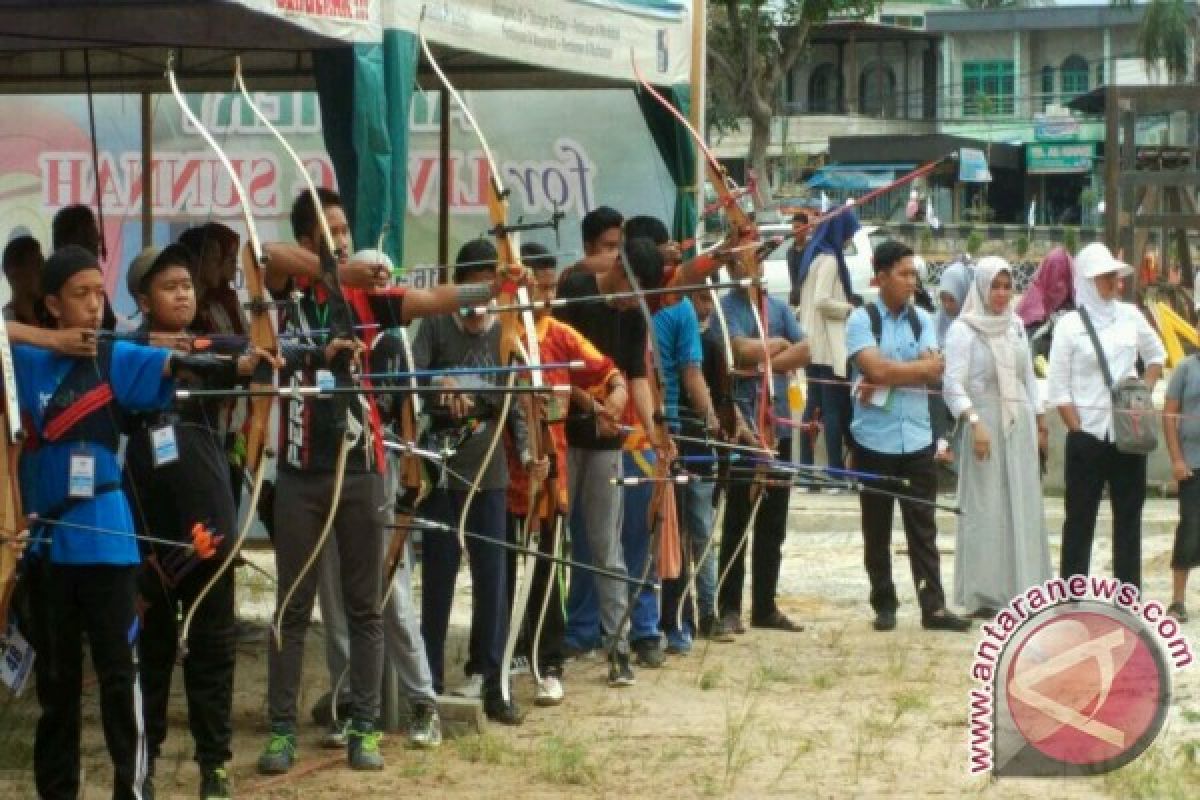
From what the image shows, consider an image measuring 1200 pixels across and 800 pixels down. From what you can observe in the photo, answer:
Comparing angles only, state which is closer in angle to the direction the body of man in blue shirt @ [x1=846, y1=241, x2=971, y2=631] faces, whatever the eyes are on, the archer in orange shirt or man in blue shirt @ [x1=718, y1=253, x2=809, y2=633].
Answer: the archer in orange shirt

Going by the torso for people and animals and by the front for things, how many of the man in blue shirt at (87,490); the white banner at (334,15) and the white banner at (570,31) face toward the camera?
3

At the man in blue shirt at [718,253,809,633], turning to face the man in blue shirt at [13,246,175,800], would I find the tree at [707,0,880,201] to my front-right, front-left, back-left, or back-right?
back-right

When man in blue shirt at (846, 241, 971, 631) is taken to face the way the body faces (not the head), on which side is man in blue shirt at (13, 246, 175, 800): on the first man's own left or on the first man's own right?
on the first man's own right

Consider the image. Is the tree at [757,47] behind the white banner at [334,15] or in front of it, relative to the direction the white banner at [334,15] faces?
behind

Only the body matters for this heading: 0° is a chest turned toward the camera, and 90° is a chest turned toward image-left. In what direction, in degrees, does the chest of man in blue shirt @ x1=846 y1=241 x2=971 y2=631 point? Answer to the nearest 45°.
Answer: approximately 315°

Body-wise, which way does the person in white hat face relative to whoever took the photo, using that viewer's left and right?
facing the viewer and to the right of the viewer

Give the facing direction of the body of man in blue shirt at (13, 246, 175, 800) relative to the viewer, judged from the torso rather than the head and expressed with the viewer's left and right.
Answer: facing the viewer
